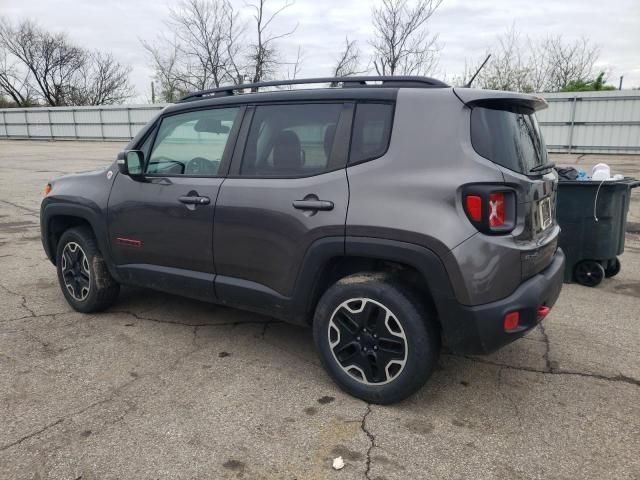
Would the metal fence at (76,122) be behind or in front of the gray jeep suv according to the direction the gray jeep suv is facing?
in front

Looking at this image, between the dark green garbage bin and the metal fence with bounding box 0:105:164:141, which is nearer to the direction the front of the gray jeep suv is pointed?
the metal fence

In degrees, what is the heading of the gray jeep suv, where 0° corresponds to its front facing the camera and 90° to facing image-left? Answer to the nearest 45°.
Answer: approximately 135°

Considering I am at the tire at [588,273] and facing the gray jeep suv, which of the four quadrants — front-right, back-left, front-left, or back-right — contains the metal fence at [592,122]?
back-right

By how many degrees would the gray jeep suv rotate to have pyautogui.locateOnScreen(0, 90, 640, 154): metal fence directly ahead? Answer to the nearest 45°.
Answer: approximately 90° to its right

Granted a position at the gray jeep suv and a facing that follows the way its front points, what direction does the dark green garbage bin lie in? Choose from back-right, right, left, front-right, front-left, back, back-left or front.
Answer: right

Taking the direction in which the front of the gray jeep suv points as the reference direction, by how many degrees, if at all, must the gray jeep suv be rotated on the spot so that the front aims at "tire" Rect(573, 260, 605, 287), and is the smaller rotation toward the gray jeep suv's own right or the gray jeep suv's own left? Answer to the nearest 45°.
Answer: approximately 90° to the gray jeep suv's own right
